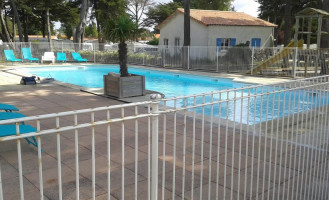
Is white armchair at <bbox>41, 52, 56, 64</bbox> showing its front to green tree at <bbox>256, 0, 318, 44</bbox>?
no

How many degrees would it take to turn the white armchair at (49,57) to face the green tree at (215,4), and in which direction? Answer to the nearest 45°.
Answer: approximately 135° to its left

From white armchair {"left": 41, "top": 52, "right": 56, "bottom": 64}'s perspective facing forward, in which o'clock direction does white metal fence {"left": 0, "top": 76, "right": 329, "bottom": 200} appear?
The white metal fence is roughly at 12 o'clock from the white armchair.

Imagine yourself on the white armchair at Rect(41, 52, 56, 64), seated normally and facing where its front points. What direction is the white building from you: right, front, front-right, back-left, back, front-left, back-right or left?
left

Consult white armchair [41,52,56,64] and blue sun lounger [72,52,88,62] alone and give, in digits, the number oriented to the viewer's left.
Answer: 0

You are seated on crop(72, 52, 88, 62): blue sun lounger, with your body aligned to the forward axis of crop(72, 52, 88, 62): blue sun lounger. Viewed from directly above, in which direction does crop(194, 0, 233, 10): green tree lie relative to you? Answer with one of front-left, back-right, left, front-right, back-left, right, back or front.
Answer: left

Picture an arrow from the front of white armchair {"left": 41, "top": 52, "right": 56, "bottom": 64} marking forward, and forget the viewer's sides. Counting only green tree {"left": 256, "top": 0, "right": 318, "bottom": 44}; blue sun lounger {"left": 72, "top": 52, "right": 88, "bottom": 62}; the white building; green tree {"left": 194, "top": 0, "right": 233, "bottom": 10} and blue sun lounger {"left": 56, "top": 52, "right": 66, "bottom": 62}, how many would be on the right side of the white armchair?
0

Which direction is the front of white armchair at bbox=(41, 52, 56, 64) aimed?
toward the camera

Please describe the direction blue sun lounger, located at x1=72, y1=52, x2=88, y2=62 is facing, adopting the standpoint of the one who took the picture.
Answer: facing the viewer and to the right of the viewer

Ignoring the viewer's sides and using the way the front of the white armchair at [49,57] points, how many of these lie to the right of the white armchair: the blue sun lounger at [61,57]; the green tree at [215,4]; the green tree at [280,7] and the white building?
0

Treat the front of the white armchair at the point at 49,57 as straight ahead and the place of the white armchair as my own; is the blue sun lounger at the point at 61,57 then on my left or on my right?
on my left

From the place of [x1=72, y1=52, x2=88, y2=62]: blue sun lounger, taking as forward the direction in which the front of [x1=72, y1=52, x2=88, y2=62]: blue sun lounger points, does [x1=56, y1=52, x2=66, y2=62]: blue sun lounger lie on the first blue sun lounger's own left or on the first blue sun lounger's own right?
on the first blue sun lounger's own right

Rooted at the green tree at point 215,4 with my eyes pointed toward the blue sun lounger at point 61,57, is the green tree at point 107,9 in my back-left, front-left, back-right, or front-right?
front-right

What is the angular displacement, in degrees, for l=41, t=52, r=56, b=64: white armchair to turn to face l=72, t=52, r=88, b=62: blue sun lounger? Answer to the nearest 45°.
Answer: approximately 135° to its left
